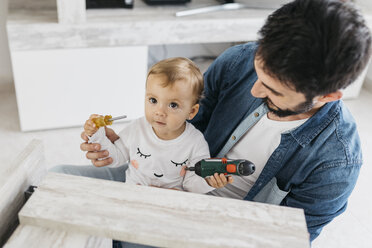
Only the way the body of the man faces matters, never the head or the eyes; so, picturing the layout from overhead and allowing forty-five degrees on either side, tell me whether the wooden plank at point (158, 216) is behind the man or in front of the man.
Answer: in front

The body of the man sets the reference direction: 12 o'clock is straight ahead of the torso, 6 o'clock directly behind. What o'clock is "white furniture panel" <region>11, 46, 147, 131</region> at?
The white furniture panel is roughly at 3 o'clock from the man.

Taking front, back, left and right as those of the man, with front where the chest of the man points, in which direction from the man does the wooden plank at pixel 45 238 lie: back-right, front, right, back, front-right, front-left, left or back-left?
front
